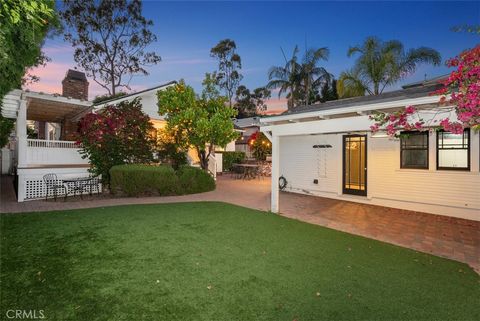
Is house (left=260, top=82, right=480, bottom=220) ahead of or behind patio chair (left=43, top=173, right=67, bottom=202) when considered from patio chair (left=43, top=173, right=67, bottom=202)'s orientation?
ahead

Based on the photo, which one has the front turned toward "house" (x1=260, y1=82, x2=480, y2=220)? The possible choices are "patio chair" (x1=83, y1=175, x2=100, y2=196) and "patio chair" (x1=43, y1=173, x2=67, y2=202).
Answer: "patio chair" (x1=43, y1=173, x2=67, y2=202)

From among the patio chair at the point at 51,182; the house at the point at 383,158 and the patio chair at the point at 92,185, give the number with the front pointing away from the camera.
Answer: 0

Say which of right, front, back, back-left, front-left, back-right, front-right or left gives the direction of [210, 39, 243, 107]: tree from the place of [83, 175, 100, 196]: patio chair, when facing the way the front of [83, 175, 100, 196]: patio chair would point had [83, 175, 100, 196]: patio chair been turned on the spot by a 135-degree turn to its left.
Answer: front-left

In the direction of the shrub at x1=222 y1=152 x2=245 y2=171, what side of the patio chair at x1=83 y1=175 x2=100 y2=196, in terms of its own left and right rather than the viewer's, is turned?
back

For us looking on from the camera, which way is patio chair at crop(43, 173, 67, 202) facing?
facing the viewer and to the right of the viewer

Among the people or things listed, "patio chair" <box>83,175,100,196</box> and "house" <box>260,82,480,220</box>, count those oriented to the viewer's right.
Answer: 0

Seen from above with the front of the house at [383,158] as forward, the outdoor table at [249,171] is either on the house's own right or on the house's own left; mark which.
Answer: on the house's own right

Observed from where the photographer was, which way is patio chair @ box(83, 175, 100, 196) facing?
facing the viewer and to the left of the viewer

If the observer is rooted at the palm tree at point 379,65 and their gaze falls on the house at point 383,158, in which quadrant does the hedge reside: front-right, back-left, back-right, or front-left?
front-right

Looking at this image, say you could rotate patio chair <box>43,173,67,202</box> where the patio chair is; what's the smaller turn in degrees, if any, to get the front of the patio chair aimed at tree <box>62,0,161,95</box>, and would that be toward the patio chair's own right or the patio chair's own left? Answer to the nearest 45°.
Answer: approximately 135° to the patio chair's own left

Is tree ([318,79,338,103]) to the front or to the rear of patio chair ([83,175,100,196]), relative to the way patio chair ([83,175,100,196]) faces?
to the rear
